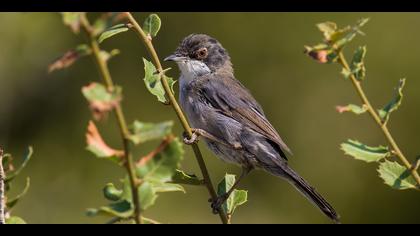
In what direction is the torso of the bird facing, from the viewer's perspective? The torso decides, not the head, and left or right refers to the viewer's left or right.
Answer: facing to the left of the viewer

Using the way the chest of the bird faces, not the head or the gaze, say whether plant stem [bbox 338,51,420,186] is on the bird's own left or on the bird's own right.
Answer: on the bird's own left
